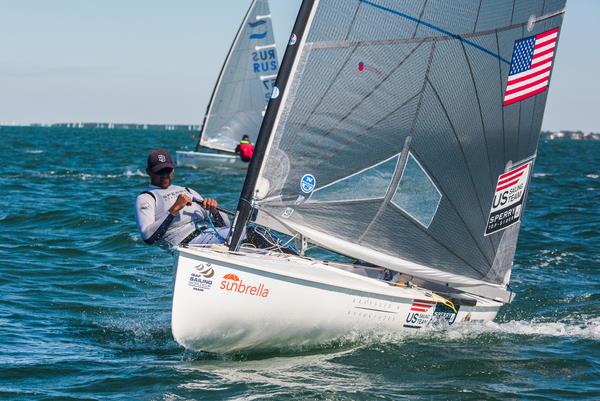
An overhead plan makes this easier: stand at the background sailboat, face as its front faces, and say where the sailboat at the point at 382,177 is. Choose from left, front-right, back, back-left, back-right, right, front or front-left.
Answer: left

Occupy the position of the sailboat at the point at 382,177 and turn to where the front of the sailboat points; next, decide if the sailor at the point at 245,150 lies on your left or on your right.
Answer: on your right

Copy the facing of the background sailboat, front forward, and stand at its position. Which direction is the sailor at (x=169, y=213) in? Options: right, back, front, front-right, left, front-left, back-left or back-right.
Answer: left

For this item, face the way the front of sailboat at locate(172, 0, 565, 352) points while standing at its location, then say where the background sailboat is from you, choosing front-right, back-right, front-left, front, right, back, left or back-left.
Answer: back-right

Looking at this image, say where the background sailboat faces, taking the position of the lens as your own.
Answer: facing to the left of the viewer
